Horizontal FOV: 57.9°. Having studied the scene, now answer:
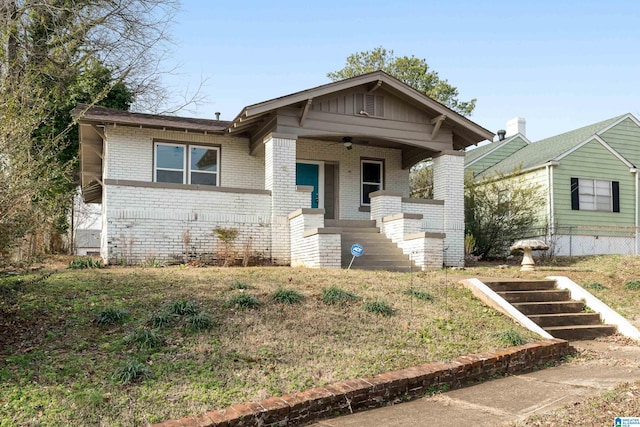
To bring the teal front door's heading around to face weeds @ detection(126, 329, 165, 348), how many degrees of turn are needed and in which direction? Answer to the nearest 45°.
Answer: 0° — it already faces it

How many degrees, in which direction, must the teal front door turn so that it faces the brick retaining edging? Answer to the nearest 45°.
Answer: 0° — it already faces it

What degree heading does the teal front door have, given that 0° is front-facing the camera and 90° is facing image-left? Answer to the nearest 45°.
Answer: approximately 0°

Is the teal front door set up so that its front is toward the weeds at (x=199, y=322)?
yes

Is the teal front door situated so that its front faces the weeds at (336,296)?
yes

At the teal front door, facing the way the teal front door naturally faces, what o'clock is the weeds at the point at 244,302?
The weeds is roughly at 12 o'clock from the teal front door.

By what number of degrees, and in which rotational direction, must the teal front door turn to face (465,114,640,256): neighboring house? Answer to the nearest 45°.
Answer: approximately 90° to its left

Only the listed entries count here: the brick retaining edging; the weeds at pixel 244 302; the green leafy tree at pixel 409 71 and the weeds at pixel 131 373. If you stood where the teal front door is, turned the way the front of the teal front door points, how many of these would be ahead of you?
3

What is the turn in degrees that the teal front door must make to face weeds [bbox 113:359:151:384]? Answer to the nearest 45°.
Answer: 0° — it already faces it
